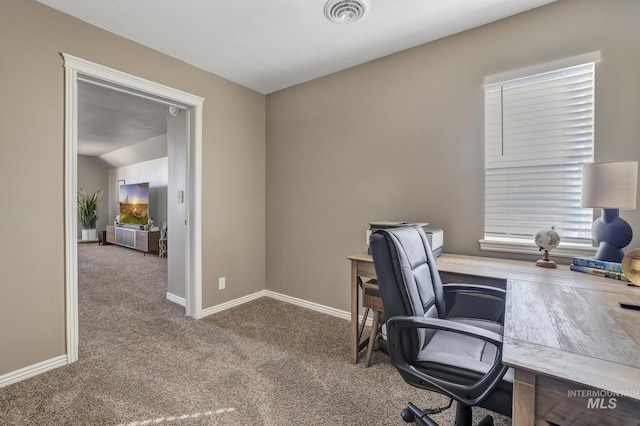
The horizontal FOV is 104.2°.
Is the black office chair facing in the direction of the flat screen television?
no

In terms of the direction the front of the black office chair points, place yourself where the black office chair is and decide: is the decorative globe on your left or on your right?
on your left

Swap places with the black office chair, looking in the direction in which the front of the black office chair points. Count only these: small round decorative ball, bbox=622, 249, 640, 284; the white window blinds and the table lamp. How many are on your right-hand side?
0

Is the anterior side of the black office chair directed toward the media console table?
no

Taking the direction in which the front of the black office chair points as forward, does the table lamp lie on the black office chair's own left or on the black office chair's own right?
on the black office chair's own left

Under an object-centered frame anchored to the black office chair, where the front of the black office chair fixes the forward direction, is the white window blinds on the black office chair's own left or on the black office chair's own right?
on the black office chair's own left

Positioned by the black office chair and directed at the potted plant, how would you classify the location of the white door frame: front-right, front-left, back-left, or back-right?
front-left
